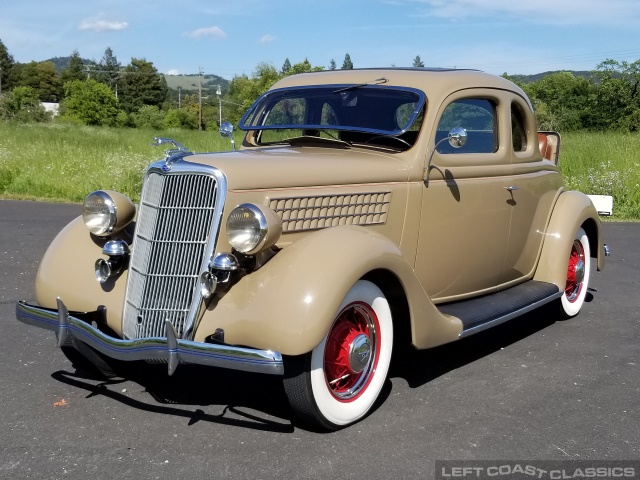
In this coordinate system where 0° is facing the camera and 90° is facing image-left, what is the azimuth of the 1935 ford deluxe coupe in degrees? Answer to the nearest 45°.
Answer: approximately 45°
